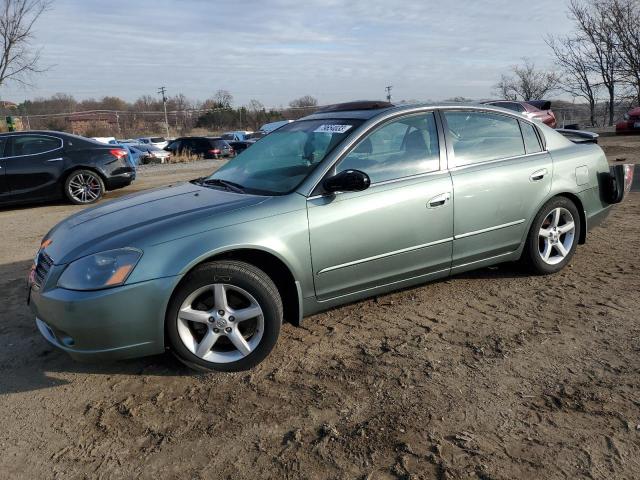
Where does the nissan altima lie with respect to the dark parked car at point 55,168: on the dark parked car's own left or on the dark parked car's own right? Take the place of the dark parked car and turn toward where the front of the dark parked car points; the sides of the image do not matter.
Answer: on the dark parked car's own left

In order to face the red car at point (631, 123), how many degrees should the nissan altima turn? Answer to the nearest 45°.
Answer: approximately 180°

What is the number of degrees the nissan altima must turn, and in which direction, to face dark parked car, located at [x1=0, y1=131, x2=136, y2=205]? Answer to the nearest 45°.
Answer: approximately 90° to its right

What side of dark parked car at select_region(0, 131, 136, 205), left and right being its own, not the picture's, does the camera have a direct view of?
left

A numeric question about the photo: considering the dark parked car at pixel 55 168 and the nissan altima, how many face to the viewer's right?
0

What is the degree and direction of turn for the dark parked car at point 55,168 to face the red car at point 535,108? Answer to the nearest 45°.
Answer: approximately 180°

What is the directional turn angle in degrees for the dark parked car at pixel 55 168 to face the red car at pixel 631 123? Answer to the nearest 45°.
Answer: approximately 180°

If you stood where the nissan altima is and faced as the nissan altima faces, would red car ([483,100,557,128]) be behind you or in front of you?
behind
